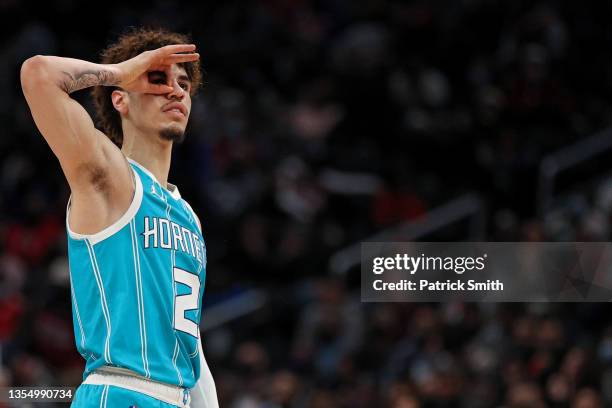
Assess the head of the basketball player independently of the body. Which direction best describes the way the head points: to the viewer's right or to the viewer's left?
to the viewer's right

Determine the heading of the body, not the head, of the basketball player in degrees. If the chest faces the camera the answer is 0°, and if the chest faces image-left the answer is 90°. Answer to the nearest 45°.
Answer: approximately 315°
